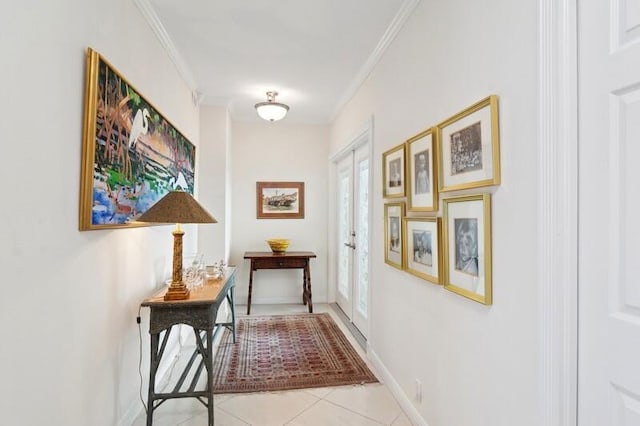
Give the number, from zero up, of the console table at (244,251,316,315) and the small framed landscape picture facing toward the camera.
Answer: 2

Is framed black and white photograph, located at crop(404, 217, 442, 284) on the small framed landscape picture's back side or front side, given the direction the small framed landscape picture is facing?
on the front side

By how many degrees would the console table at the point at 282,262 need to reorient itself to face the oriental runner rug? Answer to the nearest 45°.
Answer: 0° — it already faces it

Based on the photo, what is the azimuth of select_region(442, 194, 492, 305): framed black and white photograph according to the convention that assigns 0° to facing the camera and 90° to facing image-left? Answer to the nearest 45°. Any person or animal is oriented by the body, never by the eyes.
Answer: approximately 45°

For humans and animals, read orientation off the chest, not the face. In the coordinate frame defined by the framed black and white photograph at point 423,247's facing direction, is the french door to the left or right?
on its right

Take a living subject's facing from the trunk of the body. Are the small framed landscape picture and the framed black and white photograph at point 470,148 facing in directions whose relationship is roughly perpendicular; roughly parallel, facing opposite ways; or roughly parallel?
roughly perpendicular

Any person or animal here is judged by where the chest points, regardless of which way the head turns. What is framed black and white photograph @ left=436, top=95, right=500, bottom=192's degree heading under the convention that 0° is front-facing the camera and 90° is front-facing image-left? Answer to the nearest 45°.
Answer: approximately 45°

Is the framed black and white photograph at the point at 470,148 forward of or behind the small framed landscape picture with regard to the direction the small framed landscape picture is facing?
forward

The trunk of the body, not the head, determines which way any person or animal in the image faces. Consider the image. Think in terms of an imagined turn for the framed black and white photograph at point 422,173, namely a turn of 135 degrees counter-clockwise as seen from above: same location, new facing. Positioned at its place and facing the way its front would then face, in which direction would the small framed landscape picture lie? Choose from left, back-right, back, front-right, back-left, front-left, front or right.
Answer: back-left

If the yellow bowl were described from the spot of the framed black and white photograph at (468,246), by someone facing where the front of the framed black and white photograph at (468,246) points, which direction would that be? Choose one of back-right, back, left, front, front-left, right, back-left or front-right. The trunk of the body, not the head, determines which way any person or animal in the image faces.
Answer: right

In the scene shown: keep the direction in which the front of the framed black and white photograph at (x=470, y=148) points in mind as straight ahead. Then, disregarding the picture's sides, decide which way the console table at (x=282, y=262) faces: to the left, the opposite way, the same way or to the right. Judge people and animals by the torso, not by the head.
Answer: to the left
